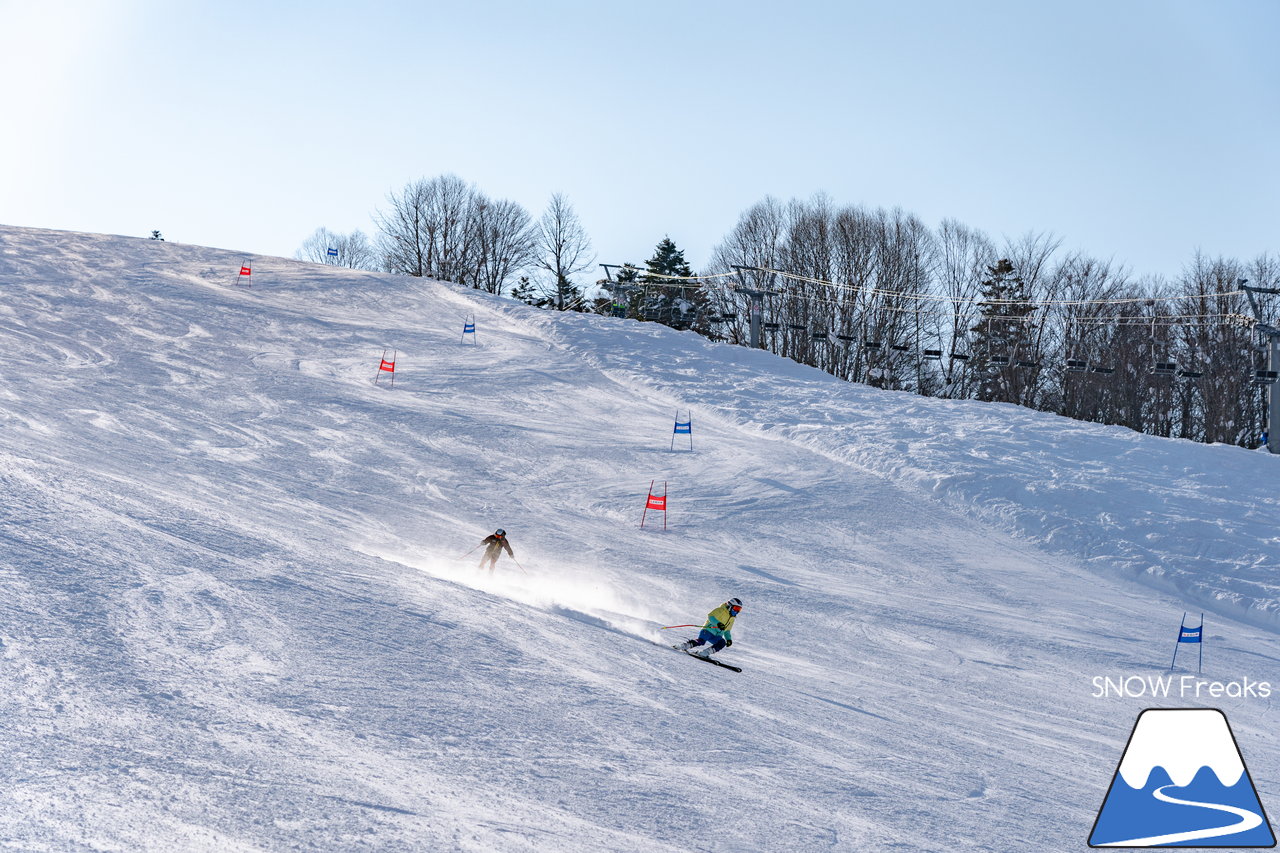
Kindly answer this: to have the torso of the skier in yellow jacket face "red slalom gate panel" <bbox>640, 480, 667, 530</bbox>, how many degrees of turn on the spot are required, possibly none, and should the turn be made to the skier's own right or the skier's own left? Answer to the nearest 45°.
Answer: approximately 135° to the skier's own left

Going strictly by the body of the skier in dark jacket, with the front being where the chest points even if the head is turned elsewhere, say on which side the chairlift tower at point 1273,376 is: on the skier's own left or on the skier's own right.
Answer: on the skier's own left

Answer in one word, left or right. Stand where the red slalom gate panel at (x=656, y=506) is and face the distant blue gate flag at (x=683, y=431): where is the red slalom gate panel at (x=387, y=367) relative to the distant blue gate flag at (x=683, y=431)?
left

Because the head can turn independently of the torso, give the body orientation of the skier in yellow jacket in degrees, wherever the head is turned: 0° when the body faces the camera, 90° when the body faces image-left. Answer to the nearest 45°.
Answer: approximately 315°

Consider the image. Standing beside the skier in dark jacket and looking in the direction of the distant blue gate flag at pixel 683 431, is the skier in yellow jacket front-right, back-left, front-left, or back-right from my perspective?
back-right

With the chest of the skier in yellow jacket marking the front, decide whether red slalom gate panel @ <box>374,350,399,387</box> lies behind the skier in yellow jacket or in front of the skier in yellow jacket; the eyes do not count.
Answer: behind

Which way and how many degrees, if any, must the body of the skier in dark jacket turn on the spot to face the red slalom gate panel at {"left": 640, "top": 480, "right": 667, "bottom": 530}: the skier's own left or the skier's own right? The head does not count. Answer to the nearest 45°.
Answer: approximately 135° to the skier's own left

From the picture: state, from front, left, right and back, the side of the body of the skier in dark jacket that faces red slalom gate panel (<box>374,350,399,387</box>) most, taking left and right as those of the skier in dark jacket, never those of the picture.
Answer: back
